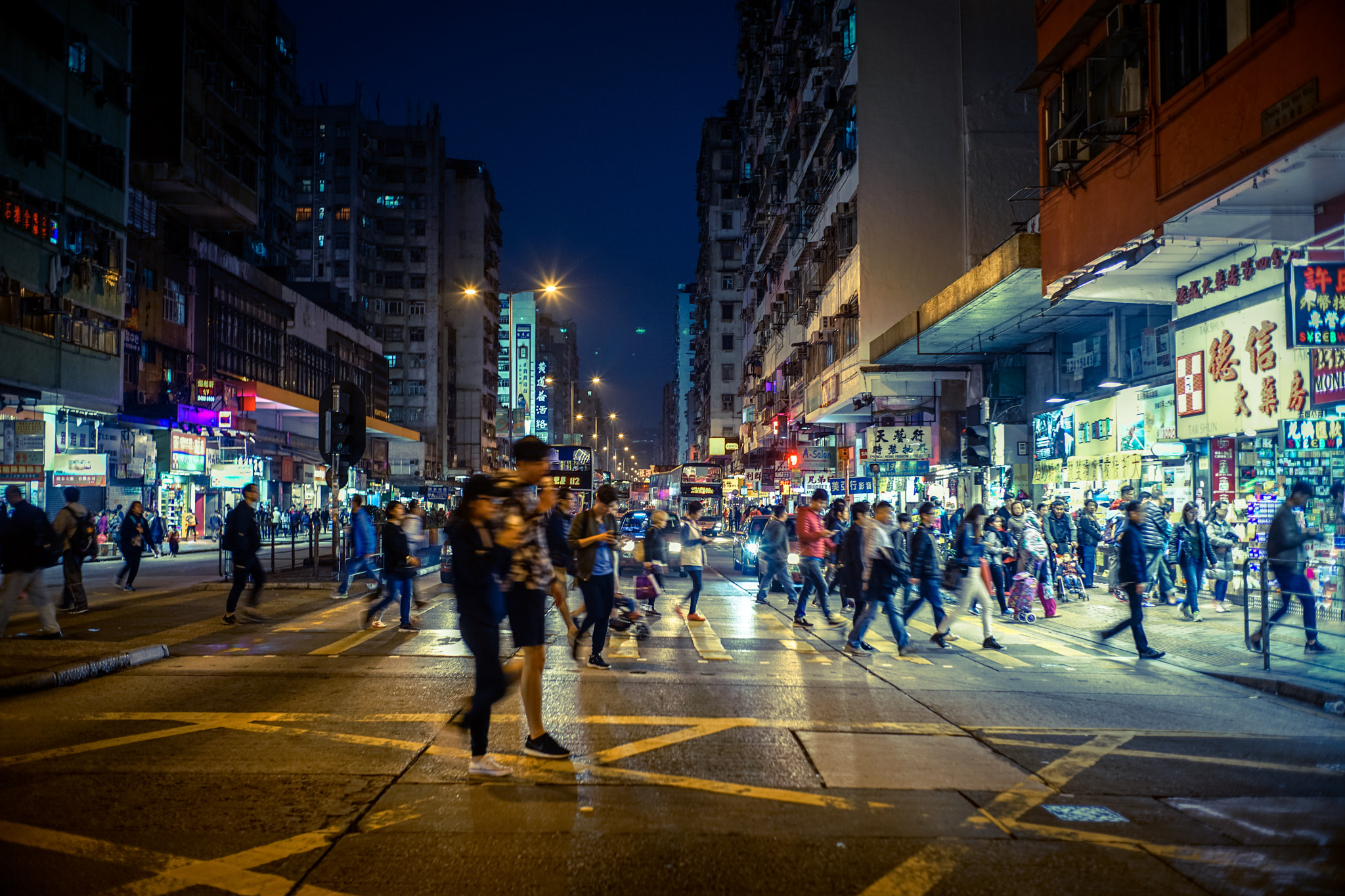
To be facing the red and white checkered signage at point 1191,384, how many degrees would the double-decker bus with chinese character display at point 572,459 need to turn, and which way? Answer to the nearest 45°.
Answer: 0° — it already faces it

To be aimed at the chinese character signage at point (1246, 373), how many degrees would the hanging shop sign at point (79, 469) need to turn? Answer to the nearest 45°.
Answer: approximately 45° to its left

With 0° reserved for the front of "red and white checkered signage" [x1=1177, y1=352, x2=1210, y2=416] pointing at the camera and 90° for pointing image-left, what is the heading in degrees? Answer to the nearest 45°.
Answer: approximately 45°

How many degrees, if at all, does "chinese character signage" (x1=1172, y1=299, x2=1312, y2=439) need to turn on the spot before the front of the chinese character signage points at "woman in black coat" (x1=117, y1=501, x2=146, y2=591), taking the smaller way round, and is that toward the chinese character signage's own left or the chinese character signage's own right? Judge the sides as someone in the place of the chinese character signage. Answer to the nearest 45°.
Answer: approximately 45° to the chinese character signage's own right

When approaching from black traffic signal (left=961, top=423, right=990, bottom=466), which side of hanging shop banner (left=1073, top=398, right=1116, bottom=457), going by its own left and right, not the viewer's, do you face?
right

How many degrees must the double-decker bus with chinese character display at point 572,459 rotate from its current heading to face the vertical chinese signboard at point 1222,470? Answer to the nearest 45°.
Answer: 0° — it already faces it

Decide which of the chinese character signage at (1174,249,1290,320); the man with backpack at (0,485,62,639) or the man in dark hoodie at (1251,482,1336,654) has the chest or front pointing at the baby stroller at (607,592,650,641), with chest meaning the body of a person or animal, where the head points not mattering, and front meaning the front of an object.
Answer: the chinese character signage

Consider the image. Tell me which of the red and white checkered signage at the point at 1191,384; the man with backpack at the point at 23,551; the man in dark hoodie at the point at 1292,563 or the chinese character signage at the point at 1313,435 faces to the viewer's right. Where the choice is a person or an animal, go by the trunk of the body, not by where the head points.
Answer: the man in dark hoodie

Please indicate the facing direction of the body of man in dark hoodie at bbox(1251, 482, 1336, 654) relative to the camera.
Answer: to the viewer's right
